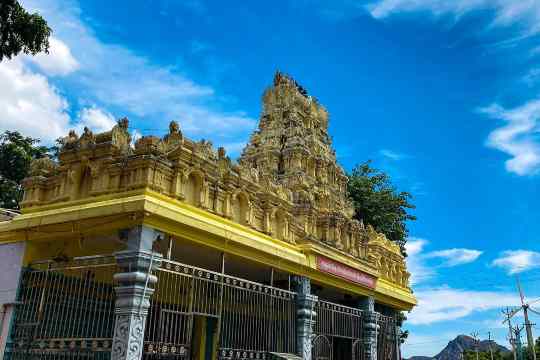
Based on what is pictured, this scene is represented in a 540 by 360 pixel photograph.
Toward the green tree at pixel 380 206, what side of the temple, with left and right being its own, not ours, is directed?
left

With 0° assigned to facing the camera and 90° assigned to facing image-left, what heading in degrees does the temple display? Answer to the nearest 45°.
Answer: approximately 315°
